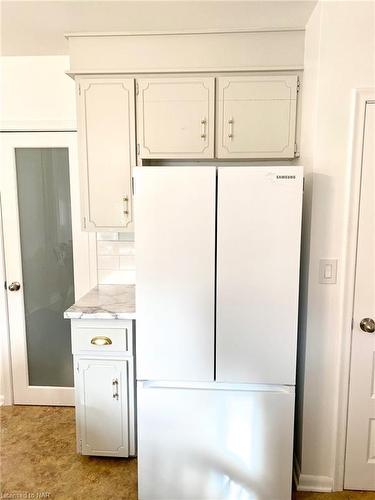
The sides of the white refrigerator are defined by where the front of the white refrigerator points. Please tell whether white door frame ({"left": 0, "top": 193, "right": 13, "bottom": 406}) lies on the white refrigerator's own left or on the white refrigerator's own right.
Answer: on the white refrigerator's own right

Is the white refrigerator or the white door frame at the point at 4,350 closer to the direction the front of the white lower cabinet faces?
the white refrigerator

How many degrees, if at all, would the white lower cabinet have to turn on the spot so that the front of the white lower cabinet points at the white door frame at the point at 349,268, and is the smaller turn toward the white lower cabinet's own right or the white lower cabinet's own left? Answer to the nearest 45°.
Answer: approximately 90° to the white lower cabinet's own left

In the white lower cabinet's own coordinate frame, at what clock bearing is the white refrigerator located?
The white refrigerator is roughly at 10 o'clock from the white lower cabinet.

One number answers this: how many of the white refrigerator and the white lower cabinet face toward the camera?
2

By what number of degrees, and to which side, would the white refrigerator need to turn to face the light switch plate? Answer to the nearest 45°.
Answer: approximately 90° to its left

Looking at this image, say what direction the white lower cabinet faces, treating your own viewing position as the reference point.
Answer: facing the viewer

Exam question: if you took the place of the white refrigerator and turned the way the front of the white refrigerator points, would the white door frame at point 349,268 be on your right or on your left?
on your left

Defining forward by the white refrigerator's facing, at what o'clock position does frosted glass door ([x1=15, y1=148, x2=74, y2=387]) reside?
The frosted glass door is roughly at 4 o'clock from the white refrigerator.

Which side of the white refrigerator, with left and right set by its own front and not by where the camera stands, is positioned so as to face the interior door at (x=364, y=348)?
left

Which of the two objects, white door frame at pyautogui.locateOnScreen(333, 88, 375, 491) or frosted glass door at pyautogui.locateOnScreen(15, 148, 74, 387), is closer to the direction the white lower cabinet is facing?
the white door frame
